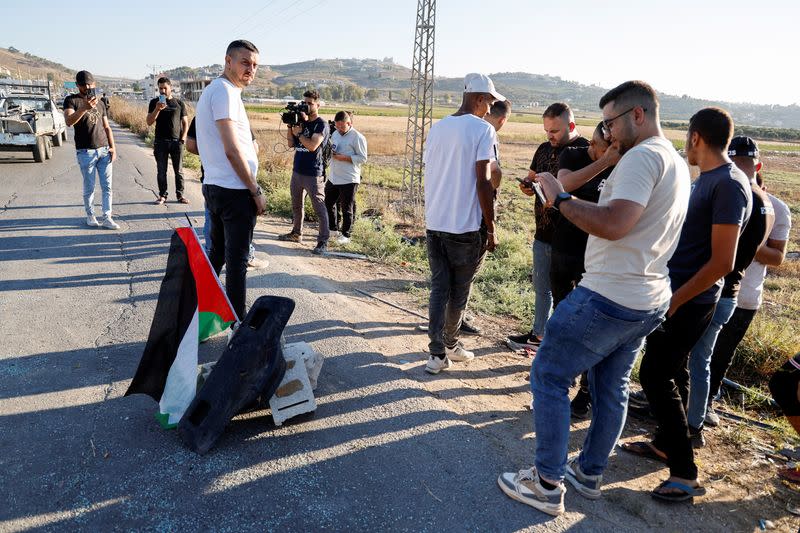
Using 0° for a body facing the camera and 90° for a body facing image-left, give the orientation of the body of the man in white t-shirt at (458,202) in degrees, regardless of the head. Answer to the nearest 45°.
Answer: approximately 225°

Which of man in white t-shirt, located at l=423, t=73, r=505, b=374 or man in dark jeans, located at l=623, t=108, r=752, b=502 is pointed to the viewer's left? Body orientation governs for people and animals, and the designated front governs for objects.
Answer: the man in dark jeans

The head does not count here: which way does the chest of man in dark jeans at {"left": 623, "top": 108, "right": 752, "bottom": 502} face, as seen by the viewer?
to the viewer's left

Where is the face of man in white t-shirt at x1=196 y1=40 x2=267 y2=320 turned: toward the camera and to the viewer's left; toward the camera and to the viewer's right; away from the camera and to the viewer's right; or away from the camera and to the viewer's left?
toward the camera and to the viewer's right

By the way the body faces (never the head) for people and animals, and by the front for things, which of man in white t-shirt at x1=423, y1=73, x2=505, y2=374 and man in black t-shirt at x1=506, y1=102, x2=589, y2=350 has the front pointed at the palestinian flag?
the man in black t-shirt

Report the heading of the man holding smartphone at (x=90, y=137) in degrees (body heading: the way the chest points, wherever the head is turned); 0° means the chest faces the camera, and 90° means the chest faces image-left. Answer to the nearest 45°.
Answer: approximately 315°

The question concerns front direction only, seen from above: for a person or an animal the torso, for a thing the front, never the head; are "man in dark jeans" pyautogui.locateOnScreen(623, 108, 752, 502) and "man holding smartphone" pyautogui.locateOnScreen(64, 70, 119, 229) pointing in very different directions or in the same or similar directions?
very different directions

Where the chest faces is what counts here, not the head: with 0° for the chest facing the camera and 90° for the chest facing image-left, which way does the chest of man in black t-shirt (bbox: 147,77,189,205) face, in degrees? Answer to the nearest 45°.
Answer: approximately 0°

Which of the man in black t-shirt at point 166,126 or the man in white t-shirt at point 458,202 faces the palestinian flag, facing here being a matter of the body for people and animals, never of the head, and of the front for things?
the man in black t-shirt

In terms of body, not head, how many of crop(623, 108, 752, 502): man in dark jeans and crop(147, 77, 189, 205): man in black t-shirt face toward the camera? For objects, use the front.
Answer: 1
